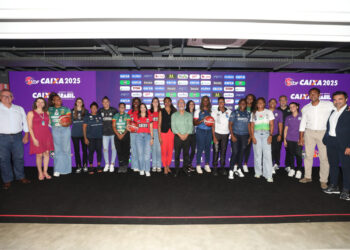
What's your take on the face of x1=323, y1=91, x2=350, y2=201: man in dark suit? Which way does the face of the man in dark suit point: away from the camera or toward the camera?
toward the camera

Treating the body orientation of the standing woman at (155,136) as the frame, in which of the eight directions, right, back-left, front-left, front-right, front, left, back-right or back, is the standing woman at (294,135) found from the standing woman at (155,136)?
left

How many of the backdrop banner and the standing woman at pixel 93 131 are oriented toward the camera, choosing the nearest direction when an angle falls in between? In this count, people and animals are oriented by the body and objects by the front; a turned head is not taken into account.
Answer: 2

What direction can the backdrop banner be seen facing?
toward the camera

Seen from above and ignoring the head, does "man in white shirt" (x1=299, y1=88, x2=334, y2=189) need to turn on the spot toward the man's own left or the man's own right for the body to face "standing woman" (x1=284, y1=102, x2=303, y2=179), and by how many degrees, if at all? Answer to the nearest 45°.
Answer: approximately 135° to the man's own right

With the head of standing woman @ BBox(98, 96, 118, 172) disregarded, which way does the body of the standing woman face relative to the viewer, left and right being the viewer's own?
facing the viewer

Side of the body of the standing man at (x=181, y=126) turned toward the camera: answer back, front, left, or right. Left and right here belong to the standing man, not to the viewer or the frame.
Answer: front

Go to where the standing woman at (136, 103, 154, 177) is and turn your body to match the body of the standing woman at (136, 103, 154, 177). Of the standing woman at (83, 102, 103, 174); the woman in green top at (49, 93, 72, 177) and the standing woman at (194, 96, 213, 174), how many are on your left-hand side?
1

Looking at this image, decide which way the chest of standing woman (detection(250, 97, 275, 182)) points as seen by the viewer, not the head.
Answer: toward the camera
